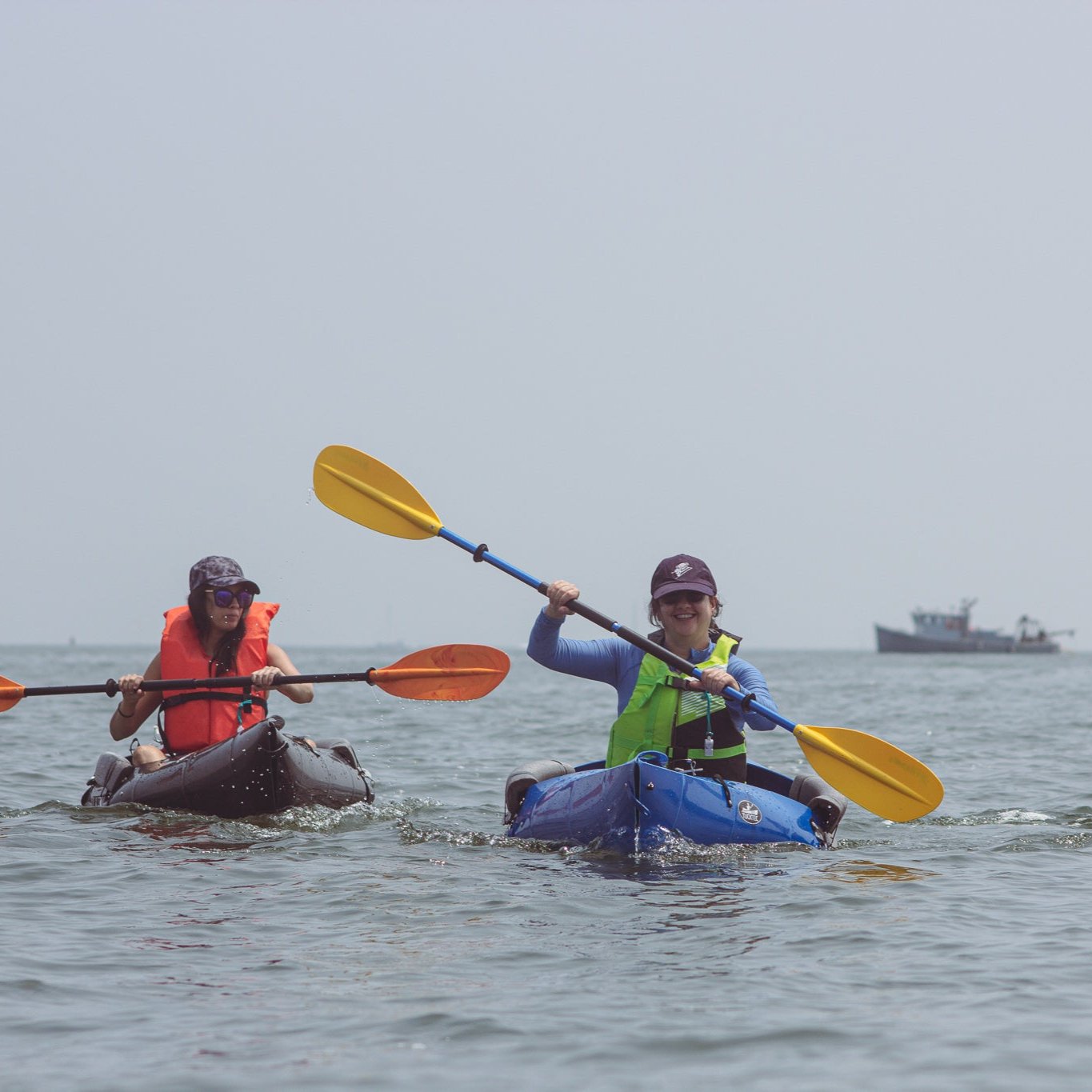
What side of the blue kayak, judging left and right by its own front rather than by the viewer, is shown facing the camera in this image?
front

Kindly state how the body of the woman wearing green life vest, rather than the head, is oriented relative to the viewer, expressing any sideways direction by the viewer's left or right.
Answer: facing the viewer

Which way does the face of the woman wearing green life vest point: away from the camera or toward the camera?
toward the camera

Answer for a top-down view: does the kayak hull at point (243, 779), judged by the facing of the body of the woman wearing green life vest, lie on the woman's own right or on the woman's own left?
on the woman's own right

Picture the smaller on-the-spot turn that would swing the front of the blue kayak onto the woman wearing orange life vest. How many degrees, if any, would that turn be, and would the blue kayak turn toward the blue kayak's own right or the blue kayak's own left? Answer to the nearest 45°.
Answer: approximately 135° to the blue kayak's own right

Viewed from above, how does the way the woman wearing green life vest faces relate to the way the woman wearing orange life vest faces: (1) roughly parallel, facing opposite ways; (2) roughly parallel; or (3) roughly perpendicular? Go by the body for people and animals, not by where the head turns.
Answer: roughly parallel

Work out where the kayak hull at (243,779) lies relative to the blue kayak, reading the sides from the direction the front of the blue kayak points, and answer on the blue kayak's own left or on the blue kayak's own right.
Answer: on the blue kayak's own right

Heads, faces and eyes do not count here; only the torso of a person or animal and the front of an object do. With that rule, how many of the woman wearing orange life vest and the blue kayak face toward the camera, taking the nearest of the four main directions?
2
